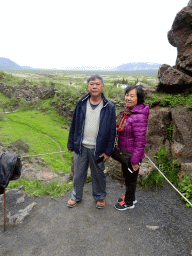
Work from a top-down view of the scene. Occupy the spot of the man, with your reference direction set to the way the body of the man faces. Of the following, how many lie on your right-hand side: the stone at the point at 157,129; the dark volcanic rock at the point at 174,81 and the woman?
0

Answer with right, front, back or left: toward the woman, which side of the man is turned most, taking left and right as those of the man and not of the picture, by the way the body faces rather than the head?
left

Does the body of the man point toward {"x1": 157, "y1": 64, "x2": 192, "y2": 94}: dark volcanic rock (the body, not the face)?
no

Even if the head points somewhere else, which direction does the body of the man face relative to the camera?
toward the camera

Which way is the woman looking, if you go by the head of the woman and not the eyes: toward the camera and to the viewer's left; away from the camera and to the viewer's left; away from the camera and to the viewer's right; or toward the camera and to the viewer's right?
toward the camera and to the viewer's left

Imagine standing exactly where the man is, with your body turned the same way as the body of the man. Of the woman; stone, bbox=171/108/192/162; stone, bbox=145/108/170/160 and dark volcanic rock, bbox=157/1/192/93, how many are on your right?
0

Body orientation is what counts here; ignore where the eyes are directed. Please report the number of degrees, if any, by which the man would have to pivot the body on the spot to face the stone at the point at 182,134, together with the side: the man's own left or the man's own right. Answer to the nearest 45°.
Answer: approximately 135° to the man's own left

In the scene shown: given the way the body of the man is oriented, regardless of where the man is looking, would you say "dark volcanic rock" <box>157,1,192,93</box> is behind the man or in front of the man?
behind

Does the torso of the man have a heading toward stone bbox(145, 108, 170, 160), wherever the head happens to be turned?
no

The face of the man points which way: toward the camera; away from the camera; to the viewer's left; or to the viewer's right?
toward the camera
